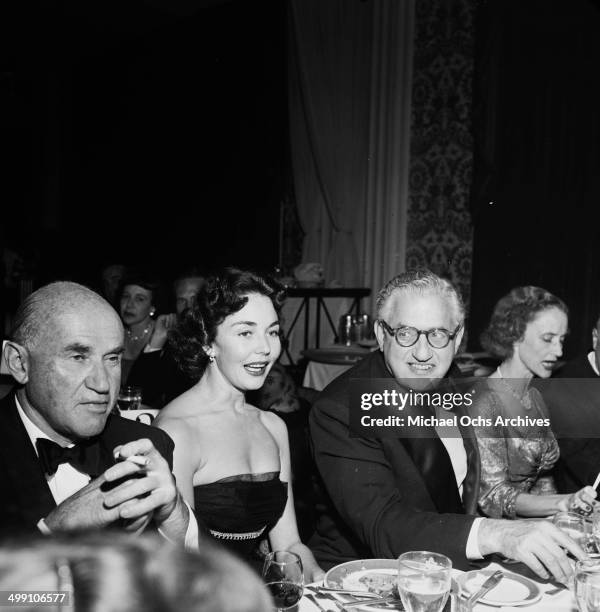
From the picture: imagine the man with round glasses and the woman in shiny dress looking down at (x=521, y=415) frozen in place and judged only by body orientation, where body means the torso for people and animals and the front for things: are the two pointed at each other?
no

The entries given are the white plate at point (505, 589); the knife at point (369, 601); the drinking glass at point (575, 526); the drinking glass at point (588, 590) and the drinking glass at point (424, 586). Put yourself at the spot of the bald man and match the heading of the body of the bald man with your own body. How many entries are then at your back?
0

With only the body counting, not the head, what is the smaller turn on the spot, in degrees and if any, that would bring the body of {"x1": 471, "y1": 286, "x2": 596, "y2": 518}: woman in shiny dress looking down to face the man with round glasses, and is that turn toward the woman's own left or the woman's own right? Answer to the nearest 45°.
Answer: approximately 45° to the woman's own right

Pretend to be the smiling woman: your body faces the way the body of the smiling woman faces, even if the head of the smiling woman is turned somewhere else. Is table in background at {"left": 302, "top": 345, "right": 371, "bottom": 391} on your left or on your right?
on your left

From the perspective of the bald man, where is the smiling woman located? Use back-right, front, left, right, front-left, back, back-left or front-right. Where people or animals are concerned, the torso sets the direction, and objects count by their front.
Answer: left

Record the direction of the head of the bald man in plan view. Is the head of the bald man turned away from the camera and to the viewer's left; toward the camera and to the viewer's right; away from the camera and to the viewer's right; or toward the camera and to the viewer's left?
toward the camera and to the viewer's right

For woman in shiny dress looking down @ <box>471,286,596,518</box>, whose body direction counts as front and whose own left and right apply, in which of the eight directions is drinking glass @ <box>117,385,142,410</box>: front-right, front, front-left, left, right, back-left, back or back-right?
back-right

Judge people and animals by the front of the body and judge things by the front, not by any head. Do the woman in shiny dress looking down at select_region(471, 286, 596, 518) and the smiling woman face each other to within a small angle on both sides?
no

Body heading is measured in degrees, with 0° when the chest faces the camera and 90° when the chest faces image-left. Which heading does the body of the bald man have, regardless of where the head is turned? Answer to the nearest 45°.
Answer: approximately 315°

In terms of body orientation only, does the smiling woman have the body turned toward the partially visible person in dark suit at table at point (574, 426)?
no

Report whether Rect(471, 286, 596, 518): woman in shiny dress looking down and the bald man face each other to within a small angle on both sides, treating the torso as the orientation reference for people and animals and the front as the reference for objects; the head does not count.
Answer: no

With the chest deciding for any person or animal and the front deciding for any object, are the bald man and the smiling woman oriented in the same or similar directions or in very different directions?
same or similar directions

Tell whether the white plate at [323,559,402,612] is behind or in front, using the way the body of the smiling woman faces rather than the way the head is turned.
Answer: in front

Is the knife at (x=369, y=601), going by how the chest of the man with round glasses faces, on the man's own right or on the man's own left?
on the man's own right

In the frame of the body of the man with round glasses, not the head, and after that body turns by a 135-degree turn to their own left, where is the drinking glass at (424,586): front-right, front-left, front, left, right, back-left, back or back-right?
back

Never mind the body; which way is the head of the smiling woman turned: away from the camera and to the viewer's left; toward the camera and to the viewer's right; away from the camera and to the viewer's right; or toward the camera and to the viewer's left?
toward the camera and to the viewer's right

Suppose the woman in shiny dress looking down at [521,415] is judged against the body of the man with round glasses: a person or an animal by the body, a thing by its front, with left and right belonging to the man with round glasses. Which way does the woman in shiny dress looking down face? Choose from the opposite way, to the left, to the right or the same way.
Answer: the same way

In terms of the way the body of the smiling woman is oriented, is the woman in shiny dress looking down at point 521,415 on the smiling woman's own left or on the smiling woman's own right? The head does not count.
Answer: on the smiling woman's own left

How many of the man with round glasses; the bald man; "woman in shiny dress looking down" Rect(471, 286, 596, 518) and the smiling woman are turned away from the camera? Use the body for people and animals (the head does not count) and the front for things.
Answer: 0
